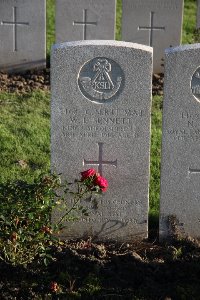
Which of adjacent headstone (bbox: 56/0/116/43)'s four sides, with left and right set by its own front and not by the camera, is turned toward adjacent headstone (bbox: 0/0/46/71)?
right

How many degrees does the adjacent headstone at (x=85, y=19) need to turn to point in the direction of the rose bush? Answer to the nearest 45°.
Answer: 0° — it already faces it

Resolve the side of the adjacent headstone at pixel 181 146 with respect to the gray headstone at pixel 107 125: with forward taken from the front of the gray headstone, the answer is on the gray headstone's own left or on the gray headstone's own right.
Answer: on the gray headstone's own left

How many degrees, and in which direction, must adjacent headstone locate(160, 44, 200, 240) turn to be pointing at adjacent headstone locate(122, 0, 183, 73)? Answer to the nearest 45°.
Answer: approximately 180°

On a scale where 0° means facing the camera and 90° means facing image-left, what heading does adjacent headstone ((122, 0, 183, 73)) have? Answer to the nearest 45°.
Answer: approximately 0°

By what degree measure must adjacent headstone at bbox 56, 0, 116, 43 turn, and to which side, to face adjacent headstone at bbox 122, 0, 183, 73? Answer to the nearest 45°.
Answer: approximately 90° to its left

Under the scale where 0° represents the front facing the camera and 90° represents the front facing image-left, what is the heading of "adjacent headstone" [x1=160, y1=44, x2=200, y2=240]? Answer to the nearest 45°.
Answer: approximately 0°

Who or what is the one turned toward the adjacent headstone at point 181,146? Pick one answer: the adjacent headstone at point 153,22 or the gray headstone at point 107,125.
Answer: the adjacent headstone at point 153,22

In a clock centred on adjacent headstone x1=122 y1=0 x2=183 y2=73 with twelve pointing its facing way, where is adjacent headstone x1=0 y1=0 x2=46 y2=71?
adjacent headstone x1=0 y1=0 x2=46 y2=71 is roughly at 3 o'clock from adjacent headstone x1=122 y1=0 x2=183 y2=73.
